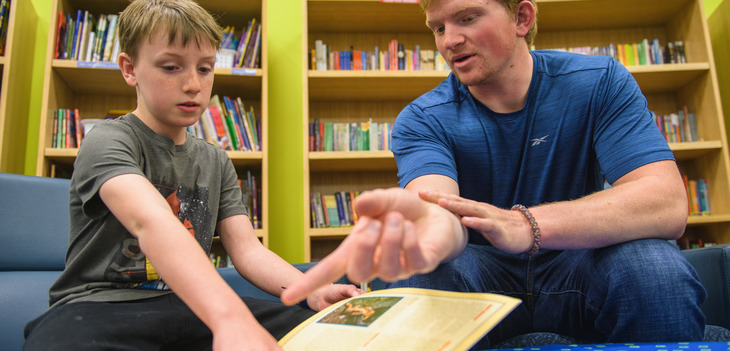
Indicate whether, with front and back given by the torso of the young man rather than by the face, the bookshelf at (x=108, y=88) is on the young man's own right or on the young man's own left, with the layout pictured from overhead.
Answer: on the young man's own right

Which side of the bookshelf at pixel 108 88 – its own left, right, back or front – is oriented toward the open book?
front

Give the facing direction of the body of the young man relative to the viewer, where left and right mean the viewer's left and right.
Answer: facing the viewer and to the left of the viewer

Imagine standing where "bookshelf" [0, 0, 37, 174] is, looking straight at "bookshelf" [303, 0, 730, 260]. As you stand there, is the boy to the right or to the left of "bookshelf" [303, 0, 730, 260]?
right

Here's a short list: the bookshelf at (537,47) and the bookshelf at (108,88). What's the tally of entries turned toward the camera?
2

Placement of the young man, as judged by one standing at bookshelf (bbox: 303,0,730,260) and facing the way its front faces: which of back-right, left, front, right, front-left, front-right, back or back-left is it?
front

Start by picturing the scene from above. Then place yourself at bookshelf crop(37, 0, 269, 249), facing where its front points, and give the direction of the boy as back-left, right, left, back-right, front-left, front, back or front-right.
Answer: front

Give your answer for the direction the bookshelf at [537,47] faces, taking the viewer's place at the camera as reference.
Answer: facing the viewer

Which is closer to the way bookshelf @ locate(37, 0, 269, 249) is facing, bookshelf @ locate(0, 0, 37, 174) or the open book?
the open book

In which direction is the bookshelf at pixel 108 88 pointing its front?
toward the camera

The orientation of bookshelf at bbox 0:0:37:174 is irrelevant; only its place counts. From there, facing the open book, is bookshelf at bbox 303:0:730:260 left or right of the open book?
left

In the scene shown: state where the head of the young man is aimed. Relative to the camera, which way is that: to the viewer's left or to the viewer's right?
to the viewer's left
